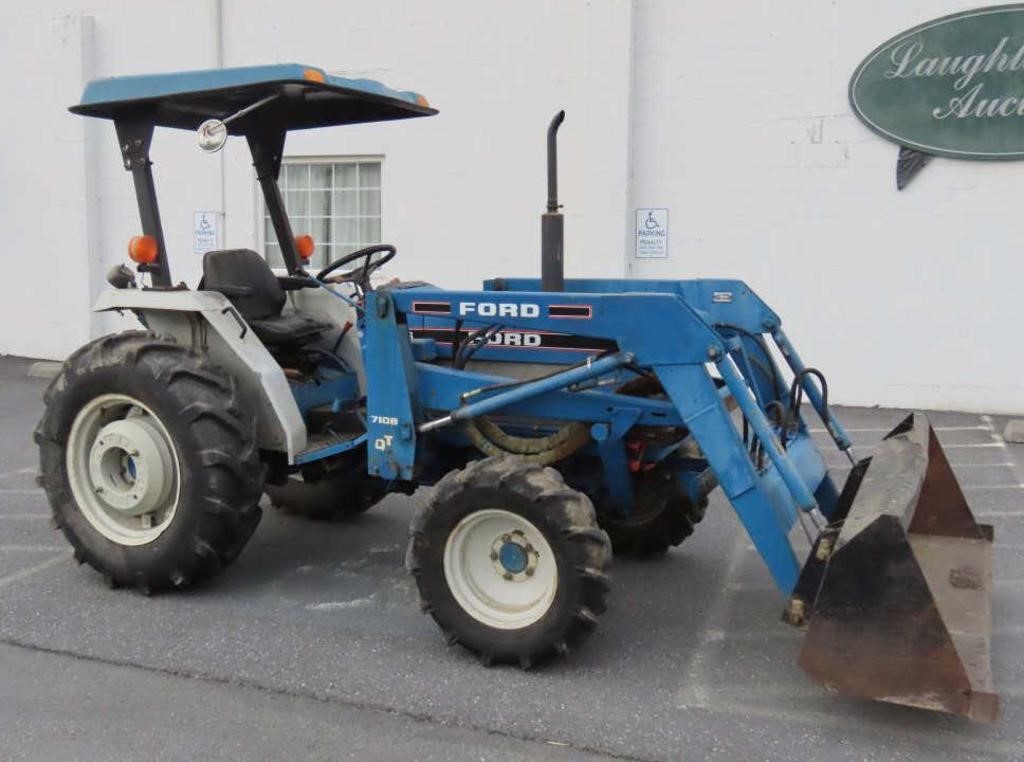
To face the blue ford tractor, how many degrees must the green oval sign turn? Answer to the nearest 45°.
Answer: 0° — it already faces it

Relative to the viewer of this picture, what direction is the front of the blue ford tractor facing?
facing the viewer and to the right of the viewer

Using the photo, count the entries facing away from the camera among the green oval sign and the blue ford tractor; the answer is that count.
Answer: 0

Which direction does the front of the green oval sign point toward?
toward the camera
